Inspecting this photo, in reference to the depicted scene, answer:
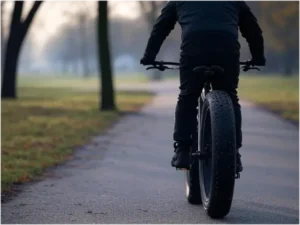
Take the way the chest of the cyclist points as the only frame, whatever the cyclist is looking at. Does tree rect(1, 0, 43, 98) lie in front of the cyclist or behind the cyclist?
in front

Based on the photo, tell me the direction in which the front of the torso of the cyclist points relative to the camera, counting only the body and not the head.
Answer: away from the camera
